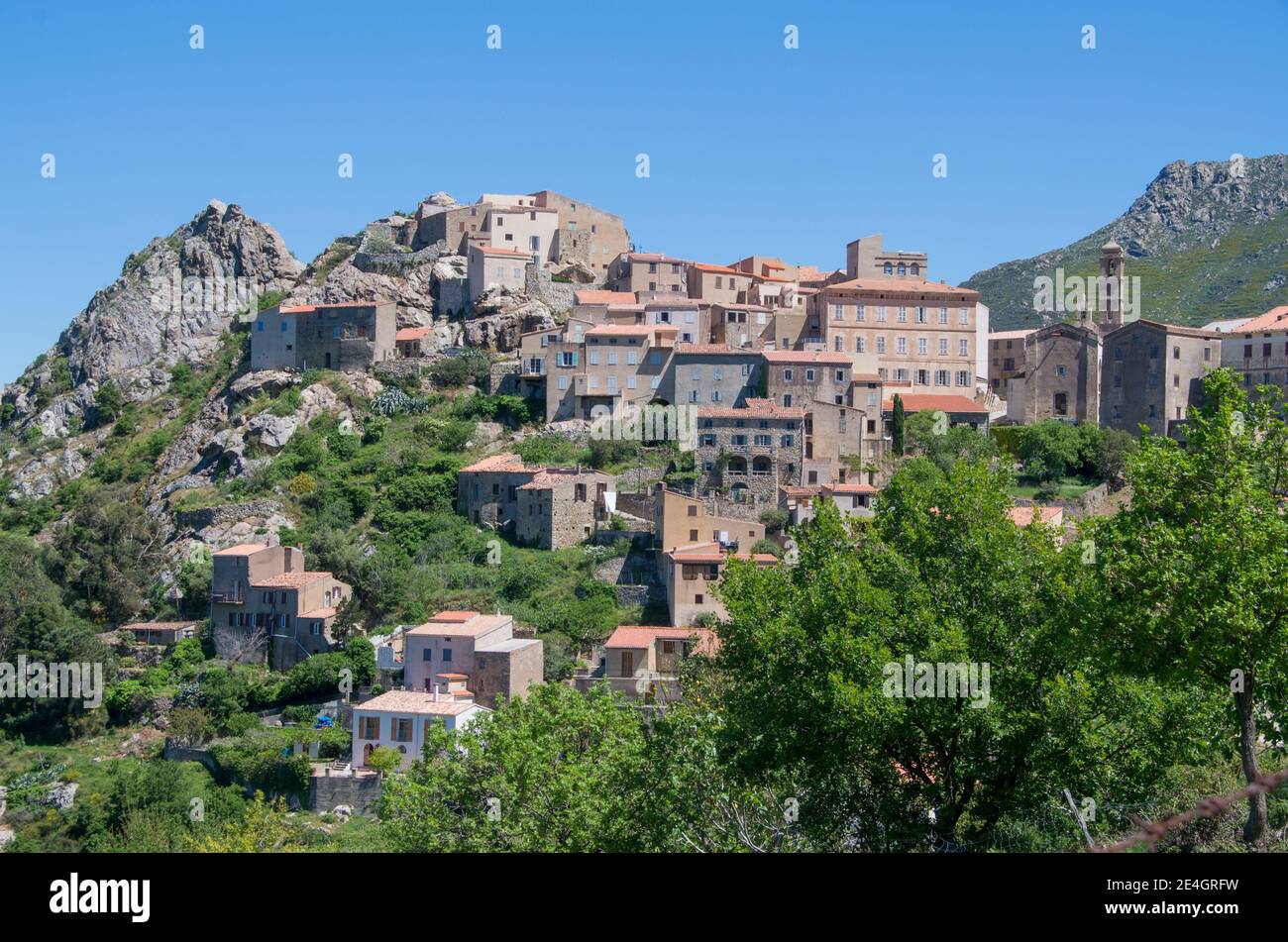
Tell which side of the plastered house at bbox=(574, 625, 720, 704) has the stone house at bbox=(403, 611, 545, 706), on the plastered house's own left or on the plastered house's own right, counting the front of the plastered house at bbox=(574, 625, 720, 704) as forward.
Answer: on the plastered house's own right

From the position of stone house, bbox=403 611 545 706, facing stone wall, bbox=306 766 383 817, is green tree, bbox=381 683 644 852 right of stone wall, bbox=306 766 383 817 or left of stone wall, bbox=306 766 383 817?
left

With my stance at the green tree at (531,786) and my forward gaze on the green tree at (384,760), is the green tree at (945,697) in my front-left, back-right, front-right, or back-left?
back-right

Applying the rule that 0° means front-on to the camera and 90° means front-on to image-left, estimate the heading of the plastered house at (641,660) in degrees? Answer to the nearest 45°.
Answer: approximately 0°

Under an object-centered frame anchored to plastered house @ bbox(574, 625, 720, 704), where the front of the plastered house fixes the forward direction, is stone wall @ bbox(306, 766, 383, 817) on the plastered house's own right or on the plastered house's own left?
on the plastered house's own right
